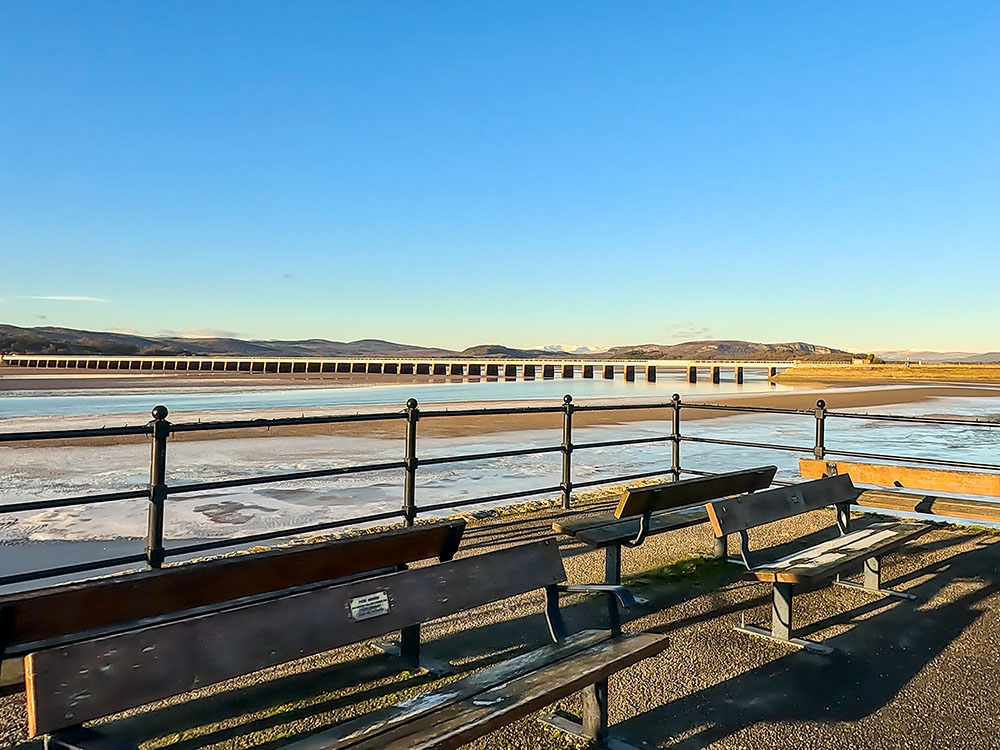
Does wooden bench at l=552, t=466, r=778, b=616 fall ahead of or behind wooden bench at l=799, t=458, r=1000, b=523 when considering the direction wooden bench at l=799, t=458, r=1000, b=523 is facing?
ahead

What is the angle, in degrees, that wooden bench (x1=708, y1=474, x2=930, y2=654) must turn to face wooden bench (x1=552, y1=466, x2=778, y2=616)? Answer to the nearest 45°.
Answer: approximately 135° to its right

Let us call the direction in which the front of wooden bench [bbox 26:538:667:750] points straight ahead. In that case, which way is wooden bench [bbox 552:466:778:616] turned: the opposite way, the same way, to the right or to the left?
the opposite way
